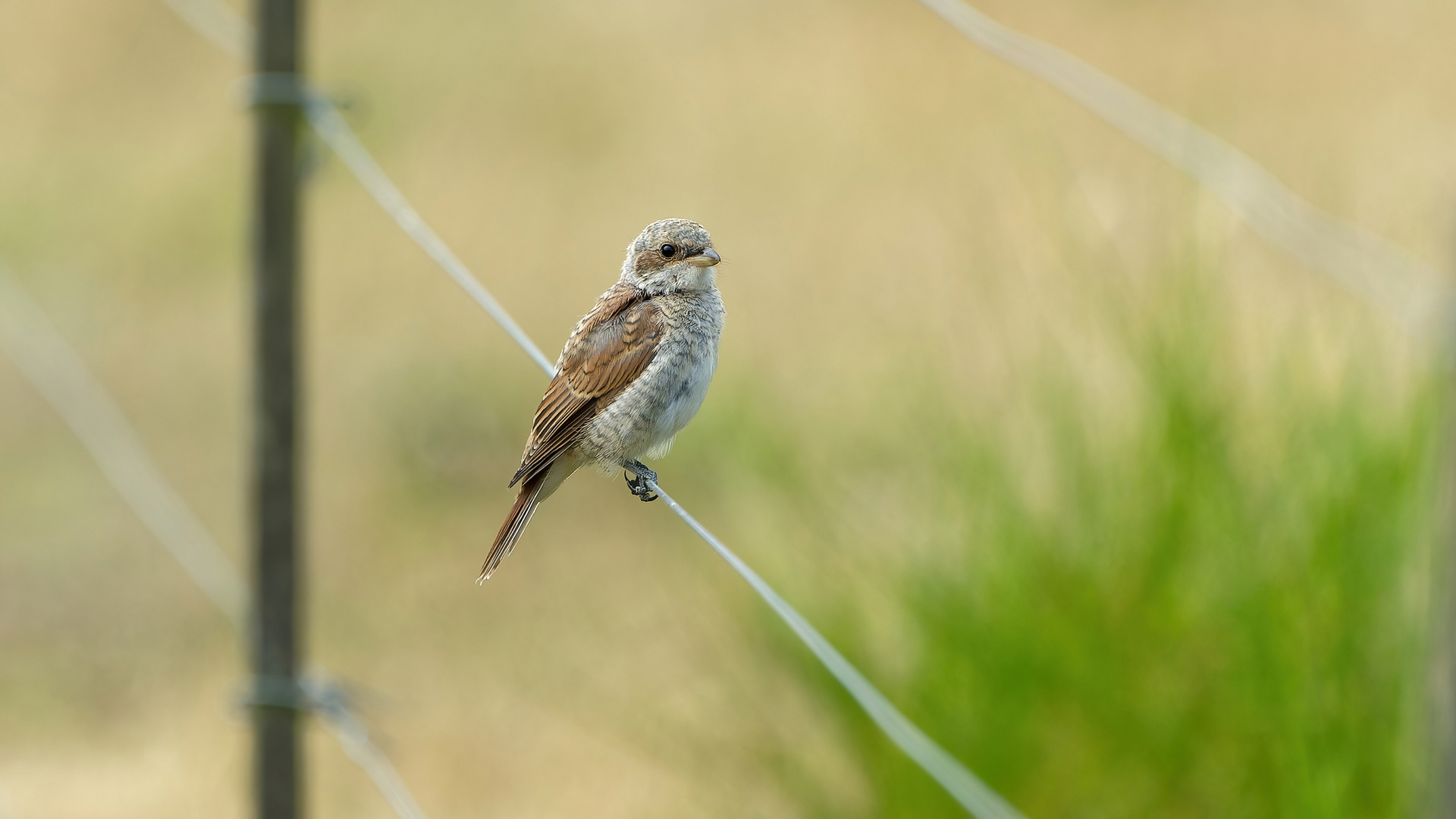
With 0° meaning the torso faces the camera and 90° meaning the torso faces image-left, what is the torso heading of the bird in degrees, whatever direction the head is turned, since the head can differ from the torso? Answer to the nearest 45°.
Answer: approximately 270°
